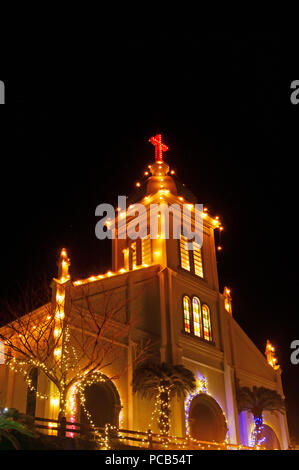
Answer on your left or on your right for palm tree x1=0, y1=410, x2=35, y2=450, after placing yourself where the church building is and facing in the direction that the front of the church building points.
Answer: on your right
